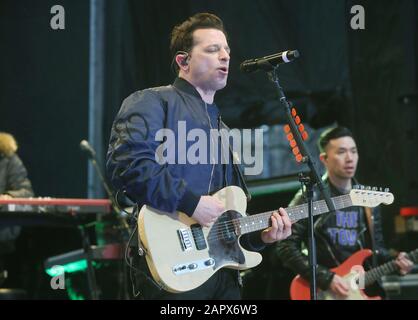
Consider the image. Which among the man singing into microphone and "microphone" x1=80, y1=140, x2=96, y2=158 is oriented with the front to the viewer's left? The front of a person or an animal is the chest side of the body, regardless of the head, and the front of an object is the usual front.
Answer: the microphone

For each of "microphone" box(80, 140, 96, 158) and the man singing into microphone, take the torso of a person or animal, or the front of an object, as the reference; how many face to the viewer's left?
1

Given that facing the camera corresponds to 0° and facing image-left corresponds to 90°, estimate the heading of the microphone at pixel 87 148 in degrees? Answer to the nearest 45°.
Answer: approximately 90°

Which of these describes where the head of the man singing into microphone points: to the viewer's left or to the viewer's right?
to the viewer's right

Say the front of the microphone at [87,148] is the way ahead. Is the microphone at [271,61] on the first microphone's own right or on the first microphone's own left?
on the first microphone's own left

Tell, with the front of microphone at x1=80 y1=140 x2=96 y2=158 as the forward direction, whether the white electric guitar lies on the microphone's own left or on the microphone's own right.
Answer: on the microphone's own left

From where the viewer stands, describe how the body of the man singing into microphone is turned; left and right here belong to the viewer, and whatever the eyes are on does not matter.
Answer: facing the viewer and to the right of the viewer

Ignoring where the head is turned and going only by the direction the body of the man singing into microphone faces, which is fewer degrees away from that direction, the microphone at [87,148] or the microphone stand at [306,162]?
the microphone stand

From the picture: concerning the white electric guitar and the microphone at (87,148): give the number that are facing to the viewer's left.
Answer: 1
